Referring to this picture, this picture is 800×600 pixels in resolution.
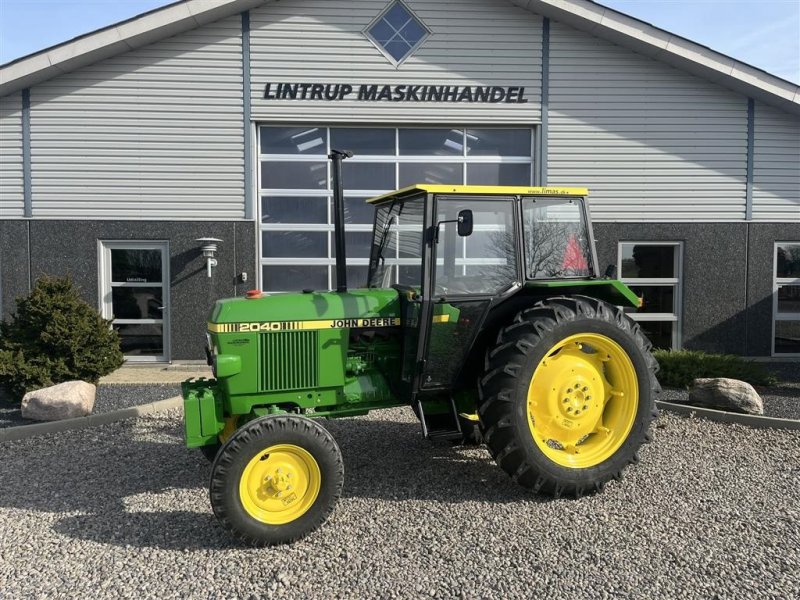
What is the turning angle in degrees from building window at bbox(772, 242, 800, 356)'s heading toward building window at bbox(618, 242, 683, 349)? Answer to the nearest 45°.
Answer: approximately 45° to its right

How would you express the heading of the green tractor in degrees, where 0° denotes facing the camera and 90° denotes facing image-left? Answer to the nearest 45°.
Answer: approximately 45°

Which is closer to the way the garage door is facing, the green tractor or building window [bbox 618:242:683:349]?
the green tractor

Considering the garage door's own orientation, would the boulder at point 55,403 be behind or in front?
in front

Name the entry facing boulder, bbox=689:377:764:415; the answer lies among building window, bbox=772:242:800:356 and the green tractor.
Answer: the building window

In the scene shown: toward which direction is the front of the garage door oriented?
toward the camera

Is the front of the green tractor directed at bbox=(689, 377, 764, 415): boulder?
no

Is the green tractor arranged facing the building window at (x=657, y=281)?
no

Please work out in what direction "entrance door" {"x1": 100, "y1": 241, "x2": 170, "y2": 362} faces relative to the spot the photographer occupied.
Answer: facing the viewer

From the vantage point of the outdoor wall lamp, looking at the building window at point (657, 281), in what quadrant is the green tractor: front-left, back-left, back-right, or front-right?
front-right

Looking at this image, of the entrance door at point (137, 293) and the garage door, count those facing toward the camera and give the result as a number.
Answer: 2

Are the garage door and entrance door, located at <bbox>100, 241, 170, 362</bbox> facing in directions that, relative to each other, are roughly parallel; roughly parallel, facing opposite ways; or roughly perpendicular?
roughly parallel

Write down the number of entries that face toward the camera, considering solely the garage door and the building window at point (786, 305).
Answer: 2

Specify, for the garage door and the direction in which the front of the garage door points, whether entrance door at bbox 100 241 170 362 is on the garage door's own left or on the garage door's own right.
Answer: on the garage door's own right

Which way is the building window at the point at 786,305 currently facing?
toward the camera
